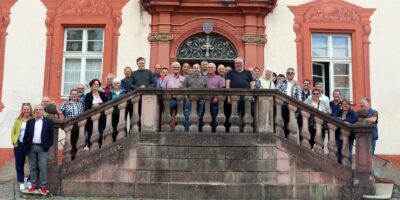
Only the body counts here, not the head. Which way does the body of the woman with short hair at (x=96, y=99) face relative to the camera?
toward the camera

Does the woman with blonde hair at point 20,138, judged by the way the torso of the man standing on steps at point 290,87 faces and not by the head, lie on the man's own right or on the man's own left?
on the man's own right

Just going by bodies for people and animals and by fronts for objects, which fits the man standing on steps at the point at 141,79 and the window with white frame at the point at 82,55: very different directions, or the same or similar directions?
same or similar directions

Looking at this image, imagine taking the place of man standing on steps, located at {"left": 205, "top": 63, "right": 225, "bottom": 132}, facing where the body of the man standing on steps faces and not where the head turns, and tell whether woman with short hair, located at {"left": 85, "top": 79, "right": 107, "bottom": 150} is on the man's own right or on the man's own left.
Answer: on the man's own right

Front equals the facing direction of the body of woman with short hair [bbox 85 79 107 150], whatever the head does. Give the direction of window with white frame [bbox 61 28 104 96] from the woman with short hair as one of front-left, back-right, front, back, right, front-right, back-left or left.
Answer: back

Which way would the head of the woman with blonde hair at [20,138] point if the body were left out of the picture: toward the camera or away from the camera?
toward the camera

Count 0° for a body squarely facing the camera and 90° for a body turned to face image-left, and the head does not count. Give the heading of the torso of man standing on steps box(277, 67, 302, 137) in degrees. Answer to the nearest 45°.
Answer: approximately 0°

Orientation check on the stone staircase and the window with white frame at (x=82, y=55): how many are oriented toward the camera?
2

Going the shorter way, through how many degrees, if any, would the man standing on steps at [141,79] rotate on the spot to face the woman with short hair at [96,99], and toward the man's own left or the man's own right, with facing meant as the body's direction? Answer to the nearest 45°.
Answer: approximately 90° to the man's own right

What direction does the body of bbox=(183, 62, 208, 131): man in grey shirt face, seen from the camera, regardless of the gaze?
toward the camera
